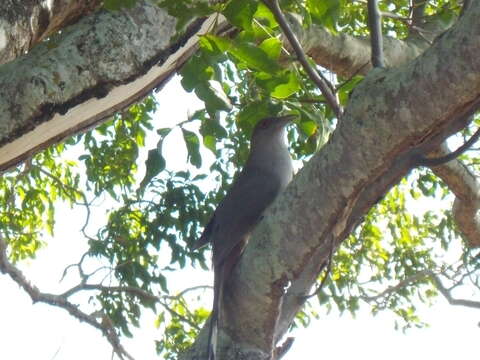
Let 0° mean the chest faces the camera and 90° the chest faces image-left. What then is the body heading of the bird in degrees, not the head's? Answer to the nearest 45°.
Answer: approximately 270°
